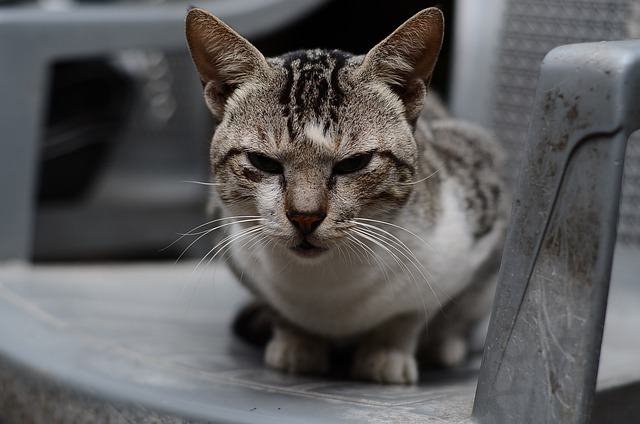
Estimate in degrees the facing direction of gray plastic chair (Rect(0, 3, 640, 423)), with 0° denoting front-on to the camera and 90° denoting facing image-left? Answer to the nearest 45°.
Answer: approximately 45°
